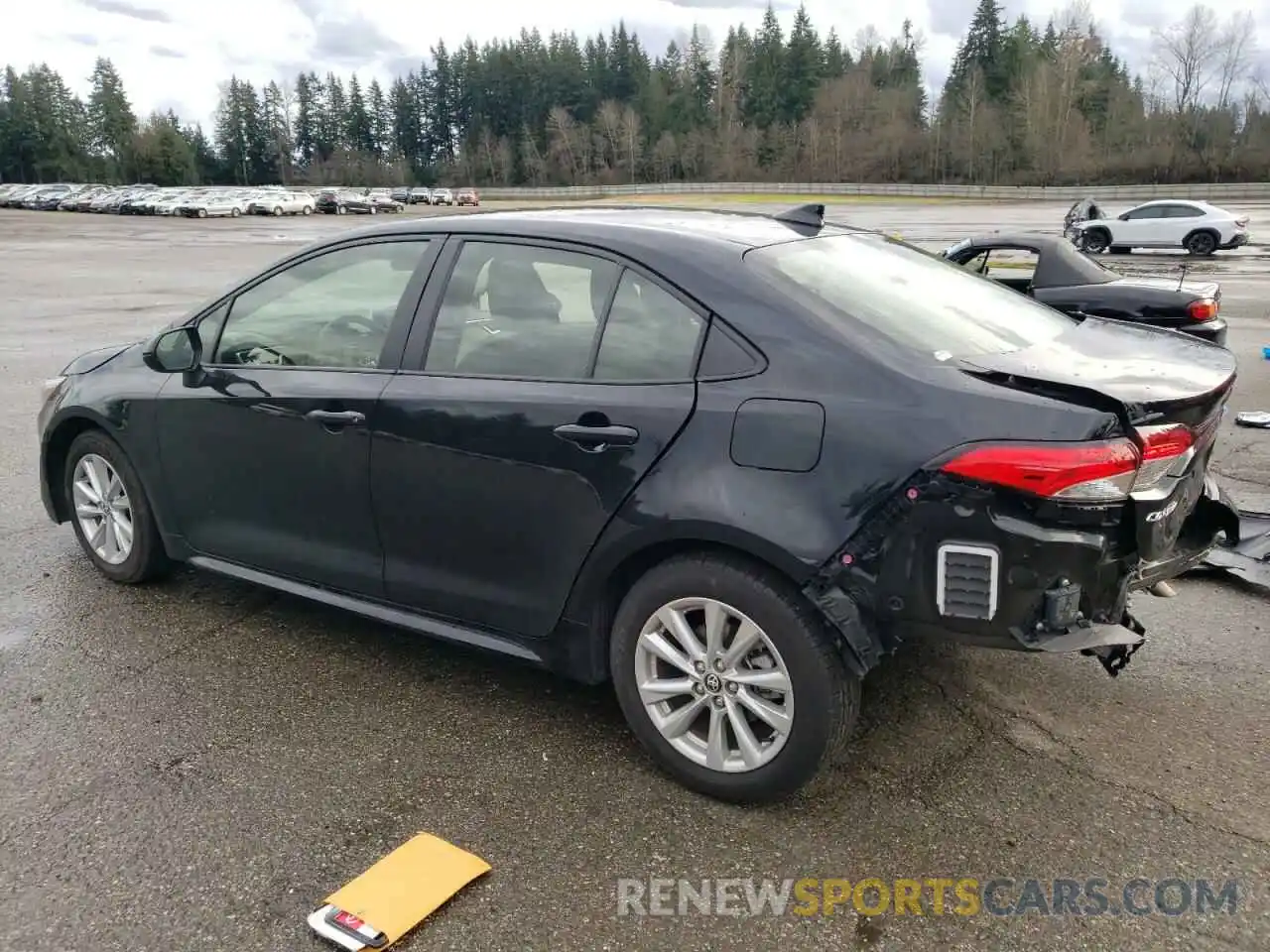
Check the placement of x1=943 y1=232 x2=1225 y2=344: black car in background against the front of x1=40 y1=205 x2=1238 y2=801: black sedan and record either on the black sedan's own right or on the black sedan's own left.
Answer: on the black sedan's own right

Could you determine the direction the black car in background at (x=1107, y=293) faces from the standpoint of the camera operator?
facing away from the viewer and to the left of the viewer

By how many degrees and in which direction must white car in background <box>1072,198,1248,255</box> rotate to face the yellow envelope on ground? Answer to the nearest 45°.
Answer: approximately 90° to its left

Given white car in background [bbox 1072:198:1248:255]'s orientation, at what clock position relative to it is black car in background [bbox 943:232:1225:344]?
The black car in background is roughly at 9 o'clock from the white car in background.

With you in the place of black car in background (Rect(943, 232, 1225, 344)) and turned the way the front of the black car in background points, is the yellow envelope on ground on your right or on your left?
on your left

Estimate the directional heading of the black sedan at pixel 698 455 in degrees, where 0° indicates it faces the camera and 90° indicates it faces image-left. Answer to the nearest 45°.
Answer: approximately 135°

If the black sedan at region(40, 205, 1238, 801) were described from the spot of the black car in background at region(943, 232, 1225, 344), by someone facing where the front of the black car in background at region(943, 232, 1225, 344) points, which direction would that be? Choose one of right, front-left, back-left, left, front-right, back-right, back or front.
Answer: back-left

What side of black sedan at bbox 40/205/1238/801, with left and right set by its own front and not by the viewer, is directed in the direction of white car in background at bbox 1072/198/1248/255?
right

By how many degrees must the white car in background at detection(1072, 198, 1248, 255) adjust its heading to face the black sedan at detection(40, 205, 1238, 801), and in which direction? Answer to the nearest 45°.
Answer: approximately 90° to its left

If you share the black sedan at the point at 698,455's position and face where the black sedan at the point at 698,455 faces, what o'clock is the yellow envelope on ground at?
The yellow envelope on ground is roughly at 9 o'clock from the black sedan.

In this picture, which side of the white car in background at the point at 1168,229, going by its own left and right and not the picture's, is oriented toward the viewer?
left
